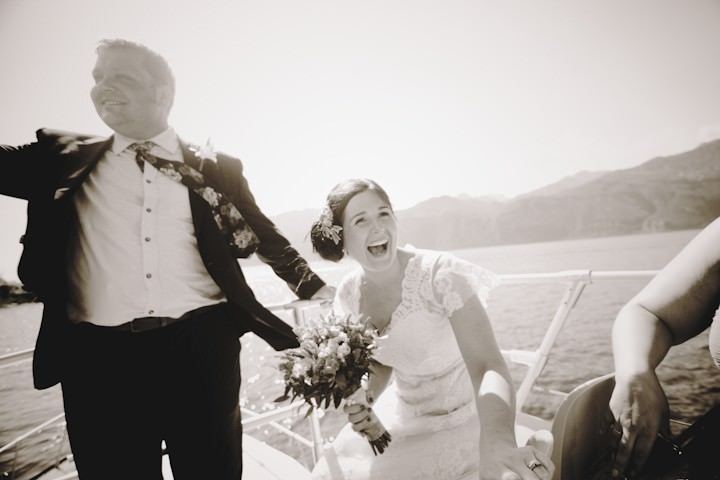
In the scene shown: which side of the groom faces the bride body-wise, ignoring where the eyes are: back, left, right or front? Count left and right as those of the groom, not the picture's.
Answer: left

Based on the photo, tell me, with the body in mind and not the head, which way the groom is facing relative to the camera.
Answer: toward the camera

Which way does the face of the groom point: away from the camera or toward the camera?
toward the camera
